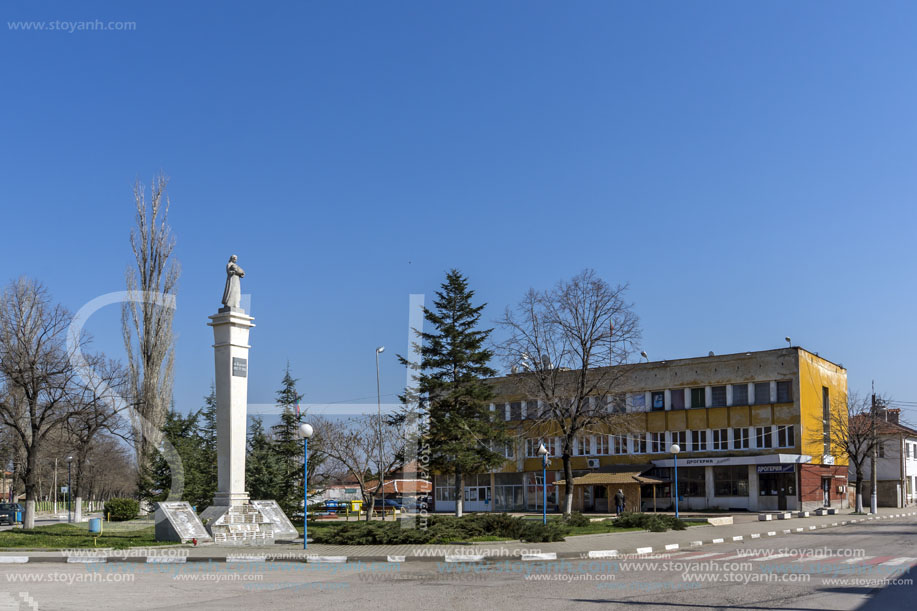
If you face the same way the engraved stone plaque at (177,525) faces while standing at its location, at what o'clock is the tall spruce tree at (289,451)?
The tall spruce tree is roughly at 8 o'clock from the engraved stone plaque.

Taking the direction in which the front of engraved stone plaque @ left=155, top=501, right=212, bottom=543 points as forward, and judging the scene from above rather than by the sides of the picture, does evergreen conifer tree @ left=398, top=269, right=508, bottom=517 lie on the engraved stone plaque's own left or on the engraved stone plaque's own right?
on the engraved stone plaque's own left

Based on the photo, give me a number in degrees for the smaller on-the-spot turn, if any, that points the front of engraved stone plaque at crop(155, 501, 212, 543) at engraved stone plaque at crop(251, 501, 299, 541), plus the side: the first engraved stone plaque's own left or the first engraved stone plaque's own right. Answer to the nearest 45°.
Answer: approximately 90° to the first engraved stone plaque's own left

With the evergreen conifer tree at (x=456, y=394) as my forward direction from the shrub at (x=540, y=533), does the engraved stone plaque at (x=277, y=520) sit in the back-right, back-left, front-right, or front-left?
front-left
